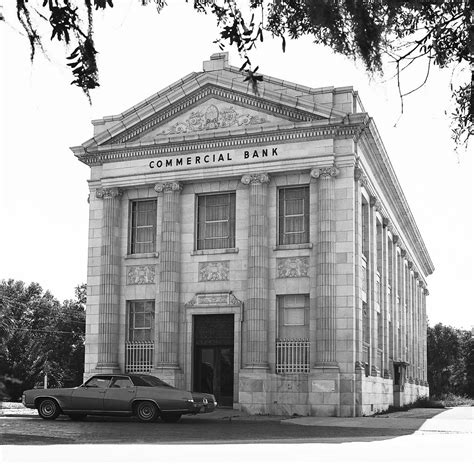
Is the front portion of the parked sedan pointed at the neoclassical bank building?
no
